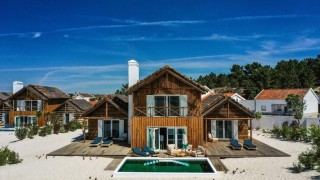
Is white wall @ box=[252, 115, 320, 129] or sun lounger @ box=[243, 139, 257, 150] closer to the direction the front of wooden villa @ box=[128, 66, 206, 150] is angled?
the sun lounger

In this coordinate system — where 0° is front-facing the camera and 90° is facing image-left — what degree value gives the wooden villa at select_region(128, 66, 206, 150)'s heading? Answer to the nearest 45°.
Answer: approximately 0°

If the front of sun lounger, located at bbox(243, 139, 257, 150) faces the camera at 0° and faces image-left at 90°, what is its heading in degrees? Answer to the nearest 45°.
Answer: approximately 315°

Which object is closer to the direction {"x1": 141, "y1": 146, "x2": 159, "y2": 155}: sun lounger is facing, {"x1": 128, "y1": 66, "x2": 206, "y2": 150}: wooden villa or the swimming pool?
the swimming pool

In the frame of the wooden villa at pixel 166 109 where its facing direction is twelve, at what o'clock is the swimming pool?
The swimming pool is roughly at 12 o'clock from the wooden villa.

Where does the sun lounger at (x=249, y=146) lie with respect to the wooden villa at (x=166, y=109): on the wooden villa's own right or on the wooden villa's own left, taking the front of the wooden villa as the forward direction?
on the wooden villa's own left

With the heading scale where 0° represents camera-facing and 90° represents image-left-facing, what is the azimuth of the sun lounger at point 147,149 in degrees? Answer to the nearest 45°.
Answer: approximately 315°

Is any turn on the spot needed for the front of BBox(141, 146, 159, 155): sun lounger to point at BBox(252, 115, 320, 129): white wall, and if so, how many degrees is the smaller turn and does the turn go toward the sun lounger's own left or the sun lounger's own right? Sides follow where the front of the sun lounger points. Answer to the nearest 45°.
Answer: approximately 90° to the sun lounger's own left
